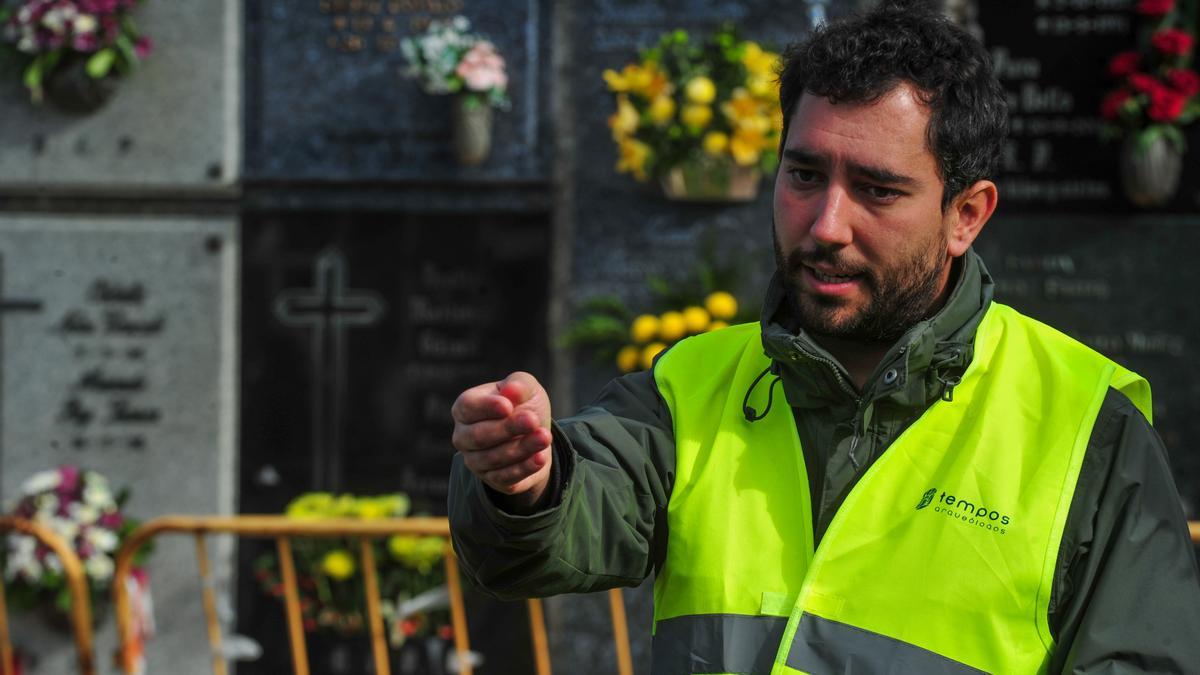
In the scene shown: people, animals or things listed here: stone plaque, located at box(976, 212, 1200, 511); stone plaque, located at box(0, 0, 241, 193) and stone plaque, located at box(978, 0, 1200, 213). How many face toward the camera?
3

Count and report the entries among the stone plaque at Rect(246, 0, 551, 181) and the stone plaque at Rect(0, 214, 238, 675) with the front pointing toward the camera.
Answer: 2

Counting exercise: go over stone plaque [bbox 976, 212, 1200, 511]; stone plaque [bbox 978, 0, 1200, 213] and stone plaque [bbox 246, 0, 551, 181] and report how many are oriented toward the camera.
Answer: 3

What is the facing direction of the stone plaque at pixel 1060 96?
toward the camera

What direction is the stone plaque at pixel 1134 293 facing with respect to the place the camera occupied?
facing the viewer

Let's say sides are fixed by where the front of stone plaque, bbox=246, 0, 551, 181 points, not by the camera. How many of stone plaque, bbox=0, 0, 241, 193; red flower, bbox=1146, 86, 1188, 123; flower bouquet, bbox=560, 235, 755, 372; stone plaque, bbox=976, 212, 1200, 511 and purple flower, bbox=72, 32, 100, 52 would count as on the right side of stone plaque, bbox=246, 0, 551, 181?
2

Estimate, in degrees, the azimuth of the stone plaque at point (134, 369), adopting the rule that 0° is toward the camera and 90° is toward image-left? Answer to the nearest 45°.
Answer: approximately 0°

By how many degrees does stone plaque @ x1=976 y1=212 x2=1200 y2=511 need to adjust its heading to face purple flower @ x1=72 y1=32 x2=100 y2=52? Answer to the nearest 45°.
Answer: approximately 90° to its right

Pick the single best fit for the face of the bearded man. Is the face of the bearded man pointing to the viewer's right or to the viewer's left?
to the viewer's left

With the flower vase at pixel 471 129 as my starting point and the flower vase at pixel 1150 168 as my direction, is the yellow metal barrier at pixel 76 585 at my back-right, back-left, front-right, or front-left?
back-right

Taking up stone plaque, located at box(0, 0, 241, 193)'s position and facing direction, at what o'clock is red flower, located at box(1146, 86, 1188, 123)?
The red flower is roughly at 10 o'clock from the stone plaque.

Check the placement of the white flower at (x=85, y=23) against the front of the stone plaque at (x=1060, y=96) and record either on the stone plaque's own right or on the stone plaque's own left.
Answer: on the stone plaque's own right
